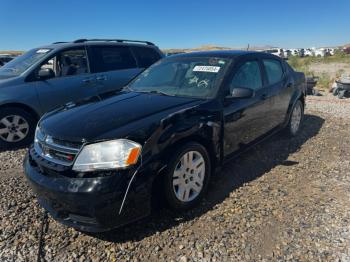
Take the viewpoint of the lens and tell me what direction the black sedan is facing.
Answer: facing the viewer and to the left of the viewer
